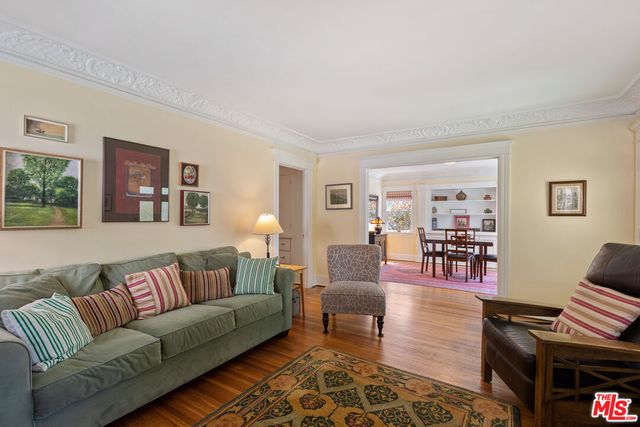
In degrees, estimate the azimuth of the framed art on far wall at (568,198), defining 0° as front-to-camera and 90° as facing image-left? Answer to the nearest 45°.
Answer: approximately 0°

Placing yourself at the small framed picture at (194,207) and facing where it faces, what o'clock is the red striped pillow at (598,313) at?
The red striped pillow is roughly at 12 o'clock from the small framed picture.

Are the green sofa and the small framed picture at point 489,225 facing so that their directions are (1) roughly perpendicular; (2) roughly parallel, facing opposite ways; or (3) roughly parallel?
roughly perpendicular

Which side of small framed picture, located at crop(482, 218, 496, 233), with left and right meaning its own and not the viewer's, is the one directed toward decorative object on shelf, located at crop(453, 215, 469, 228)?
right

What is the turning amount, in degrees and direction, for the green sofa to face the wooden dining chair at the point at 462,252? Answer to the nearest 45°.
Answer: approximately 45° to its left

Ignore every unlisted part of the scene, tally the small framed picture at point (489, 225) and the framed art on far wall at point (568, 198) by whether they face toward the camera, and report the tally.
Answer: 2

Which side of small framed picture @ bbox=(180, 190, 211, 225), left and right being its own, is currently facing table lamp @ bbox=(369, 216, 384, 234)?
left

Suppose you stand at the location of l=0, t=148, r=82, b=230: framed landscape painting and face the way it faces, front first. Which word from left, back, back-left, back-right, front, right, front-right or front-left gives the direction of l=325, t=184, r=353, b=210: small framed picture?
front-left

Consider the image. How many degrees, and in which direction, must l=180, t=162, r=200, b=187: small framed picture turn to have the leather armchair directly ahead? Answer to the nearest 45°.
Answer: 0° — it already faces it

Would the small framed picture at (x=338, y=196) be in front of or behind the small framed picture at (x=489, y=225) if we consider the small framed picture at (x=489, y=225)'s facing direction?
in front

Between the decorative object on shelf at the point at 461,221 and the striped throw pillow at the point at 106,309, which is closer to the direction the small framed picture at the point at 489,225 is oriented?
the striped throw pillow

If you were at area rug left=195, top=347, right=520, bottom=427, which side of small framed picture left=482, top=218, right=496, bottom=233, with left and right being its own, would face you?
front

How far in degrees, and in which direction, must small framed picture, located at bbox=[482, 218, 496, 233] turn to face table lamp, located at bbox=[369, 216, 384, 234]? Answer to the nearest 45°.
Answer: approximately 90° to its right

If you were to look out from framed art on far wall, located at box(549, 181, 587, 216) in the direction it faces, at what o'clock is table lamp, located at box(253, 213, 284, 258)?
The table lamp is roughly at 2 o'clock from the framed art on far wall.
